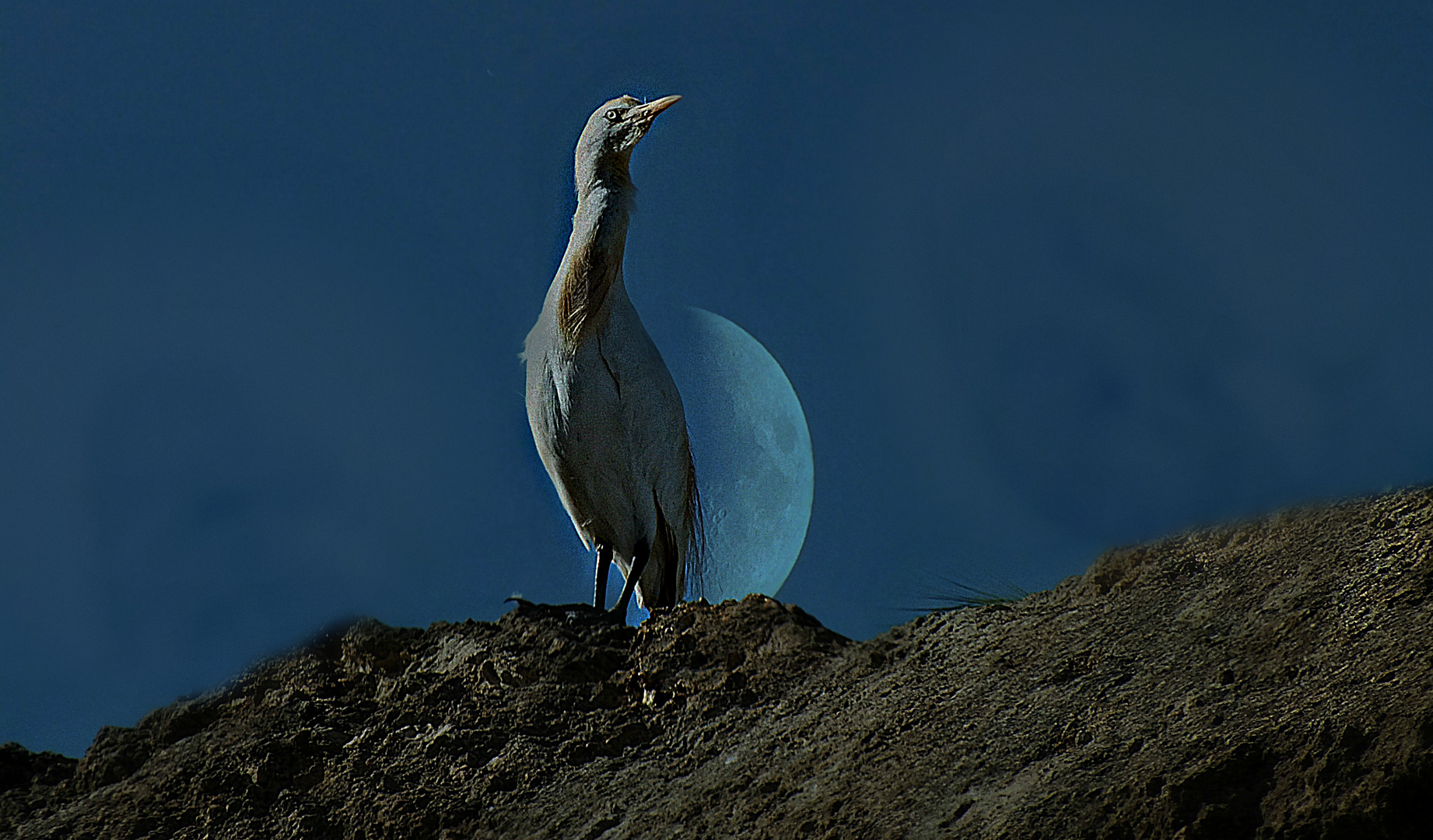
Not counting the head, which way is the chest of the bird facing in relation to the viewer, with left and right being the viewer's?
facing the viewer and to the left of the viewer
